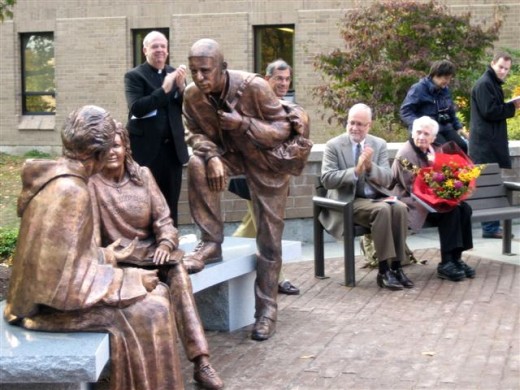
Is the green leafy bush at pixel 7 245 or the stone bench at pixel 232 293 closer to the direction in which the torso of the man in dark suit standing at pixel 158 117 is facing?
the stone bench

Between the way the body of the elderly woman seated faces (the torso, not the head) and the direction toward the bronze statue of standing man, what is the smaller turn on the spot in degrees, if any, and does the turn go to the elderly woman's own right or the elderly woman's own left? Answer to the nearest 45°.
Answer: approximately 90° to the elderly woman's own right

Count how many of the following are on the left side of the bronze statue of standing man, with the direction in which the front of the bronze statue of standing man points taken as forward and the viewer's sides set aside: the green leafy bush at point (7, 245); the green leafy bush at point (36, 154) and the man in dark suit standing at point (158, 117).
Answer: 0

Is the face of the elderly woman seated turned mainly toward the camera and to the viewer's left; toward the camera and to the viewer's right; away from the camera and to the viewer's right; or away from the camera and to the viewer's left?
toward the camera and to the viewer's left

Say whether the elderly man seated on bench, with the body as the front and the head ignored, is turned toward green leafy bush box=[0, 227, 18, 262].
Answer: no

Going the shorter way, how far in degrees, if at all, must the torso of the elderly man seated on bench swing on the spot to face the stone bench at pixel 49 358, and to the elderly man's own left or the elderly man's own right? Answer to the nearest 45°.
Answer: approximately 45° to the elderly man's own right

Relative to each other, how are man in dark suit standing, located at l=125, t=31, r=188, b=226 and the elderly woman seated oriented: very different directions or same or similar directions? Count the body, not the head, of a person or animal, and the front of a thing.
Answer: same or similar directions

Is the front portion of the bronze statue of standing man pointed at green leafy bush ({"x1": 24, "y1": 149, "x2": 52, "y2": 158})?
no

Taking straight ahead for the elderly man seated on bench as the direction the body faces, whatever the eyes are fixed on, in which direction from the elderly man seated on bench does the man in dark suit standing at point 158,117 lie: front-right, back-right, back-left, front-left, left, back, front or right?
back-right

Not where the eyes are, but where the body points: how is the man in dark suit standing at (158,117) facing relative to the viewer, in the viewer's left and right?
facing the viewer and to the right of the viewer

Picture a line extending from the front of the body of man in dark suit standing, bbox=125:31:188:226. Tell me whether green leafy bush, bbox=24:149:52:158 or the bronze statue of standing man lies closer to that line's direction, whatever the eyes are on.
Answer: the bronze statue of standing man

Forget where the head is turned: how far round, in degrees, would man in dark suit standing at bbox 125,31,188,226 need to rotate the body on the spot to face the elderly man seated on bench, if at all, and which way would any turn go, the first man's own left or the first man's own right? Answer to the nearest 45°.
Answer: approximately 45° to the first man's own left

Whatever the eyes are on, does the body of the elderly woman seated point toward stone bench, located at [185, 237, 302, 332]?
no

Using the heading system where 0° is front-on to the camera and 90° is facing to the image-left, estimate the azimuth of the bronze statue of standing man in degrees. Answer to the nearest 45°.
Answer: approximately 45°

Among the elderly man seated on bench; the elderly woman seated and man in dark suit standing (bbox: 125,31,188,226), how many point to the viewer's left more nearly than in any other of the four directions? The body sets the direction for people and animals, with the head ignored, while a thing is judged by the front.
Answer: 0

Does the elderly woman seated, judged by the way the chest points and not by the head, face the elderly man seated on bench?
no

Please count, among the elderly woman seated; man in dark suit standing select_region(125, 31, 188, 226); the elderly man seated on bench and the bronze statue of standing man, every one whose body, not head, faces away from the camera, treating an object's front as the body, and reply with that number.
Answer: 0

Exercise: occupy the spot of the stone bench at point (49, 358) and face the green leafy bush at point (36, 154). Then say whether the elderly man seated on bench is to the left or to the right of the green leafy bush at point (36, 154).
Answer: right
